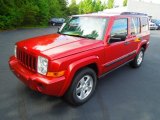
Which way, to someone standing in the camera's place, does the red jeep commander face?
facing the viewer and to the left of the viewer
